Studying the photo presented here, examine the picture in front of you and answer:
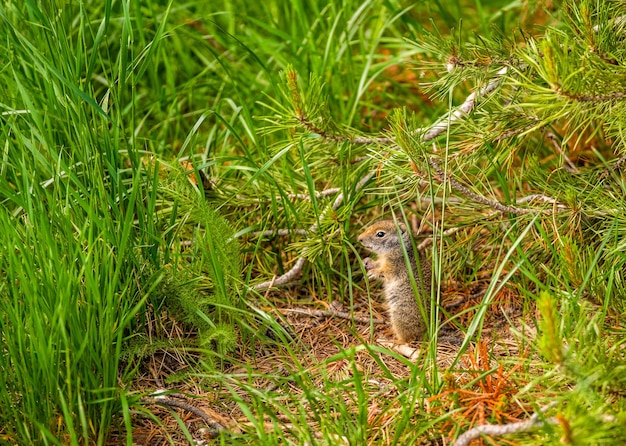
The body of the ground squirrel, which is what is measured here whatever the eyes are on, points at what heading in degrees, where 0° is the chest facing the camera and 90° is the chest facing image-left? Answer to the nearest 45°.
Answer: approximately 90°

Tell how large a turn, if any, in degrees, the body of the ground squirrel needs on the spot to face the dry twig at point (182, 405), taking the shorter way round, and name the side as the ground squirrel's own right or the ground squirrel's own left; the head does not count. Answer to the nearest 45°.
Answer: approximately 45° to the ground squirrel's own left
